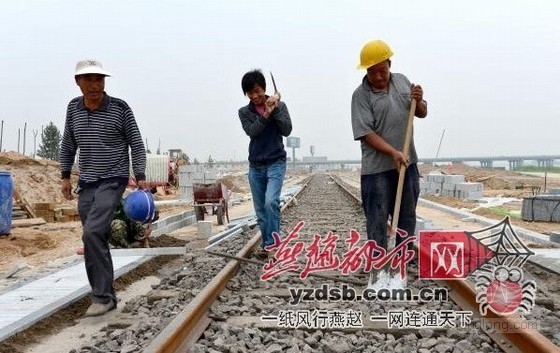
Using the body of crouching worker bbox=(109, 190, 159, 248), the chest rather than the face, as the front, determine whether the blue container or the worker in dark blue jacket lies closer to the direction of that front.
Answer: the worker in dark blue jacket

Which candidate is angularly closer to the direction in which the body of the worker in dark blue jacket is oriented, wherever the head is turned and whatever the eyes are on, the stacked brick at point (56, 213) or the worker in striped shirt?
the worker in striped shirt

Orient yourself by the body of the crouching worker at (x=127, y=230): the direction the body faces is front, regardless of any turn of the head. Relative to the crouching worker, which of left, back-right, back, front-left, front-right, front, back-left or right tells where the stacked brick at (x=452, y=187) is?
left

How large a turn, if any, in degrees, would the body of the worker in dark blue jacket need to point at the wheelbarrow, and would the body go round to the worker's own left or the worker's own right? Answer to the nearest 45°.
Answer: approximately 180°

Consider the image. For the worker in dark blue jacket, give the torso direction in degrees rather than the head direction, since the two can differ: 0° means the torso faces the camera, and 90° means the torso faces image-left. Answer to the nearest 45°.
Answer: approximately 0°

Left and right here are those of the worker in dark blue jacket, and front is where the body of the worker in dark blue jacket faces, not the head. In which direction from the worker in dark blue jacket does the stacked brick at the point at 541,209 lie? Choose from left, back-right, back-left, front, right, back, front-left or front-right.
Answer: back-left

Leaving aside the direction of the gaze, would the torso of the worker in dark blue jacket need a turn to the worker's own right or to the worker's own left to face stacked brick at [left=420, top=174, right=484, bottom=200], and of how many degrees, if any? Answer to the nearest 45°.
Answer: approximately 135° to the worker's own left

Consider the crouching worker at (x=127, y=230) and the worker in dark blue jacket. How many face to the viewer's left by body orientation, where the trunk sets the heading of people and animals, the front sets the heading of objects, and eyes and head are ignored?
0

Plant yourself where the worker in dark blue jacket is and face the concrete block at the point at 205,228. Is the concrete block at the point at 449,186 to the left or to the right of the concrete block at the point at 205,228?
right

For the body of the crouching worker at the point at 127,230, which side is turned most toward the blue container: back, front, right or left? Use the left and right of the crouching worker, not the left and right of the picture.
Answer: back

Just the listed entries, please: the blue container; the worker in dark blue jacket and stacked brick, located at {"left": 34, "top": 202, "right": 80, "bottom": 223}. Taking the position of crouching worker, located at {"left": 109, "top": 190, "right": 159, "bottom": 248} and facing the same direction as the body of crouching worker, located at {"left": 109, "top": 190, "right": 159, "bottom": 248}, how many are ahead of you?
1

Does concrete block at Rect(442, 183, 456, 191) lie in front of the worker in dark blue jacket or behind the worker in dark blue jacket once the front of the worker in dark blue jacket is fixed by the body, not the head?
behind
